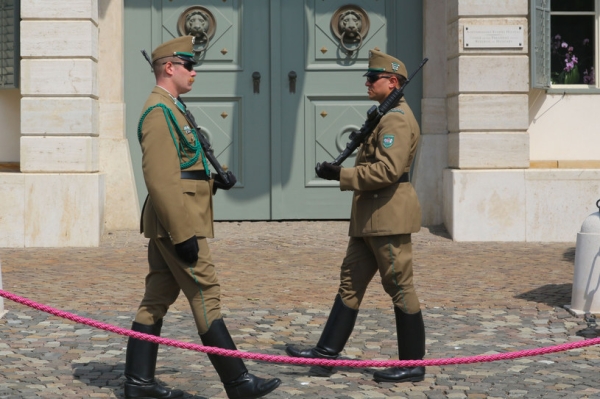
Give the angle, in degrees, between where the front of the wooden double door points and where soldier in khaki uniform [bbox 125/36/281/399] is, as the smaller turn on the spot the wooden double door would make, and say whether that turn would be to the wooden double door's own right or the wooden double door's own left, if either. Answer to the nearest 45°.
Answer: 0° — it already faces them

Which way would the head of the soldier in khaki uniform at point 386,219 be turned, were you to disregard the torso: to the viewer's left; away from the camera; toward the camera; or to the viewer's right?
to the viewer's left

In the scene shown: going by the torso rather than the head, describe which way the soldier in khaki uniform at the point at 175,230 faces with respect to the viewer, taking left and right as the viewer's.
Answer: facing to the right of the viewer

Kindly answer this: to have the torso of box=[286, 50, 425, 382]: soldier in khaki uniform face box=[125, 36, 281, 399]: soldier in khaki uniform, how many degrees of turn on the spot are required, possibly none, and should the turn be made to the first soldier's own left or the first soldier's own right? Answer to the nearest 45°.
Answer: approximately 45° to the first soldier's own left

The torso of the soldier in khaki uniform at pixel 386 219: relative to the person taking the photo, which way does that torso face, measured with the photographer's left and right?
facing to the left of the viewer

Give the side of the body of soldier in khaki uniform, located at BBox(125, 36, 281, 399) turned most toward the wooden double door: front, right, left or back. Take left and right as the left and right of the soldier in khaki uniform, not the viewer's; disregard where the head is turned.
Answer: left

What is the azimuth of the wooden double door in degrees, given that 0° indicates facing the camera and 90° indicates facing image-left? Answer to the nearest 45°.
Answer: approximately 0°

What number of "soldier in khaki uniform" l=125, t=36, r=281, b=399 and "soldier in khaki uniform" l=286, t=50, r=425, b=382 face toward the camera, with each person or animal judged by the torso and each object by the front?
0
